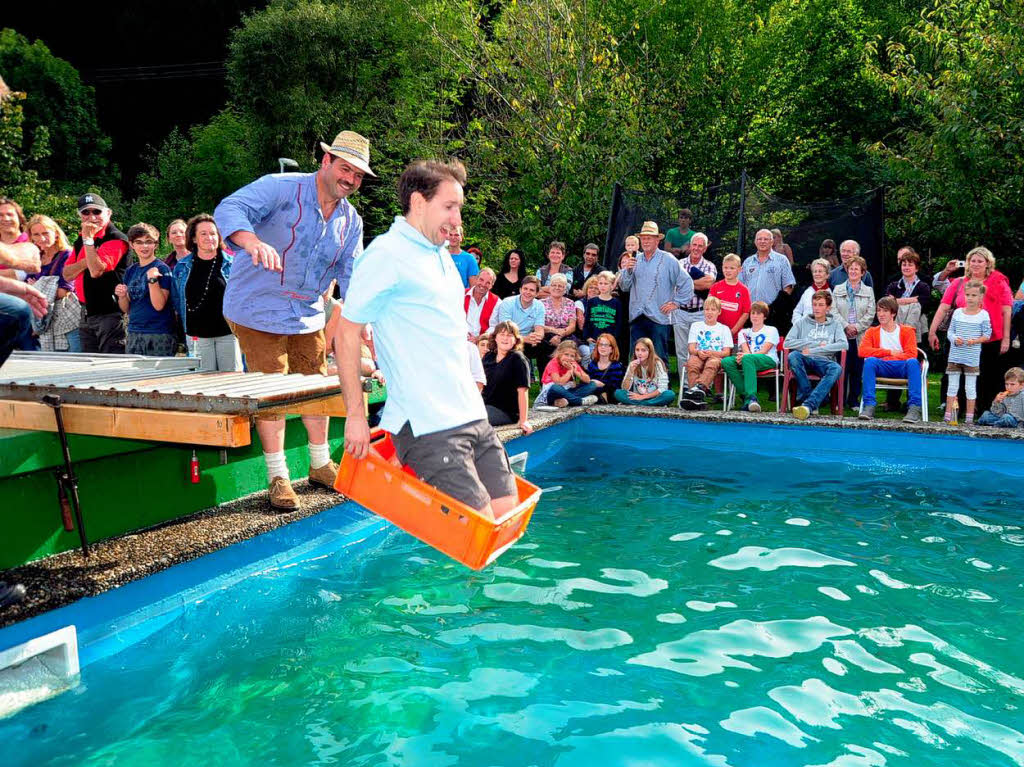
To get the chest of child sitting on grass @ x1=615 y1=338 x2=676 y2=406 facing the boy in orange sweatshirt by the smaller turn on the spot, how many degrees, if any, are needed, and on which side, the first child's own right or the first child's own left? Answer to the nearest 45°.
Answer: approximately 90° to the first child's own left

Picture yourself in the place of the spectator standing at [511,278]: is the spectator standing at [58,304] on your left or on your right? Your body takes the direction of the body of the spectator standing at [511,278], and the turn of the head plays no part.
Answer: on your right

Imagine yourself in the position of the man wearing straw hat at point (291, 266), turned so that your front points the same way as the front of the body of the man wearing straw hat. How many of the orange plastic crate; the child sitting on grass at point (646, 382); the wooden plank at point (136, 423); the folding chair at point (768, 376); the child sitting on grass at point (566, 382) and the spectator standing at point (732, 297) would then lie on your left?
4

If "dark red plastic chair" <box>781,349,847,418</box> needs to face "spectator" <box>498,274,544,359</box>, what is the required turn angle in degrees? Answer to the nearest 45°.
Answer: approximately 90° to its right

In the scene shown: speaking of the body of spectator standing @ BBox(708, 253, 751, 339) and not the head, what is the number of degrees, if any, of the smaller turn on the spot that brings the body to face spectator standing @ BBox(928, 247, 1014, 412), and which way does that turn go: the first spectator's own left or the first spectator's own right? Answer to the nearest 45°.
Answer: approximately 135° to the first spectator's own left

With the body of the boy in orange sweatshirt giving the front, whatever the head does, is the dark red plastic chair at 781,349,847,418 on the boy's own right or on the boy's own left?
on the boy's own right

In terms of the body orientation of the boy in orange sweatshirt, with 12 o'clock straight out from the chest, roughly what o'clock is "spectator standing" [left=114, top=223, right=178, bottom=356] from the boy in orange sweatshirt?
The spectator standing is roughly at 2 o'clock from the boy in orange sweatshirt.

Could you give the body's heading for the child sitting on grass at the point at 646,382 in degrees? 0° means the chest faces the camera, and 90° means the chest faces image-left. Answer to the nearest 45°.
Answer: approximately 0°

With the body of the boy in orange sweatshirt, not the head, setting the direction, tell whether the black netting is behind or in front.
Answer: behind

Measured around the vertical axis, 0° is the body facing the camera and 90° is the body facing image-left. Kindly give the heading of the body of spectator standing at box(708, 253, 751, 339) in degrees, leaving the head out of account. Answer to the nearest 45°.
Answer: approximately 45°

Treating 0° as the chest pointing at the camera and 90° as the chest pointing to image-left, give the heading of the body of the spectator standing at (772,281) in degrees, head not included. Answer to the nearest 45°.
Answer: approximately 45°

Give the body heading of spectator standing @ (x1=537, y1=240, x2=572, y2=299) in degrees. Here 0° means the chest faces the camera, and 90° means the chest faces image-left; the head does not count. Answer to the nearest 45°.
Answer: approximately 0°
